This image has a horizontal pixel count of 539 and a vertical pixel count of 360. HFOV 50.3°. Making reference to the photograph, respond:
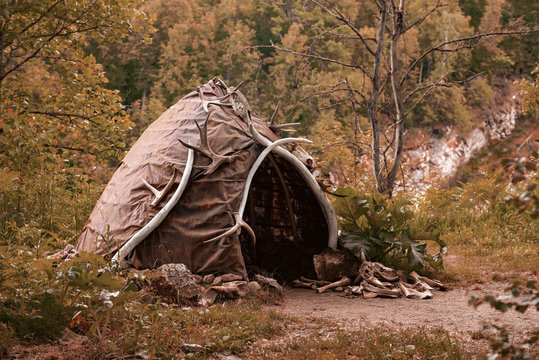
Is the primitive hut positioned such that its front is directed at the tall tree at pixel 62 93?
no

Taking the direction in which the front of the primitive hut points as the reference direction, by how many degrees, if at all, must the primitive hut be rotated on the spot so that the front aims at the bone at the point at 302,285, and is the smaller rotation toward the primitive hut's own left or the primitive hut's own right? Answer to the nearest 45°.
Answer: approximately 45° to the primitive hut's own left

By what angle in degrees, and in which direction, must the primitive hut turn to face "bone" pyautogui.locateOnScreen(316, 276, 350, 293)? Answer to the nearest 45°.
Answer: approximately 45° to its left

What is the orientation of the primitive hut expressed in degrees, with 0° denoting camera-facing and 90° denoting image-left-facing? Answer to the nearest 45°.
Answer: approximately 315°

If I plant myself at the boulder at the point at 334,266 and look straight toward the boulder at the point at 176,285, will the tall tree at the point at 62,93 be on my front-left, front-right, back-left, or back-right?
front-right

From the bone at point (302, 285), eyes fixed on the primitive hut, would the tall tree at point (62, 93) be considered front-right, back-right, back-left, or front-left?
front-right

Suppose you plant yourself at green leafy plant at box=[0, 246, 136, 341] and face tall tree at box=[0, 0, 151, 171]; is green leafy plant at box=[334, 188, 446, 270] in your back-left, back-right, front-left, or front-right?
front-right

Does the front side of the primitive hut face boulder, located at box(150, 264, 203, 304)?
no

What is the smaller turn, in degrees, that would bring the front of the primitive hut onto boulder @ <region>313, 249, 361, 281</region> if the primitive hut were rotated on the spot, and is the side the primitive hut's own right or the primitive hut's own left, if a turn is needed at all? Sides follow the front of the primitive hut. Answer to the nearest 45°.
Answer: approximately 45° to the primitive hut's own left

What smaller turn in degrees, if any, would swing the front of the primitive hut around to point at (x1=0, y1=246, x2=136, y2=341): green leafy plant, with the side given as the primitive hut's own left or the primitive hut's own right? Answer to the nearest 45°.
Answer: approximately 45° to the primitive hut's own right

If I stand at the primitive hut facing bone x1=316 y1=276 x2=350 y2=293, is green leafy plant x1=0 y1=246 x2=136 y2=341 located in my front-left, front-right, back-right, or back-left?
back-right
